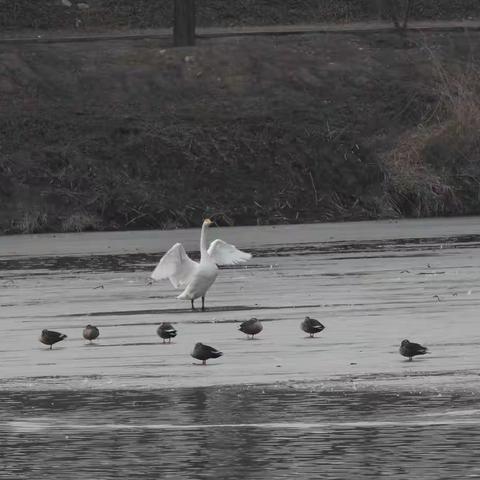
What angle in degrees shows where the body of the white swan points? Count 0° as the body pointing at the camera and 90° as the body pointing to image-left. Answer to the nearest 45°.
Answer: approximately 315°
